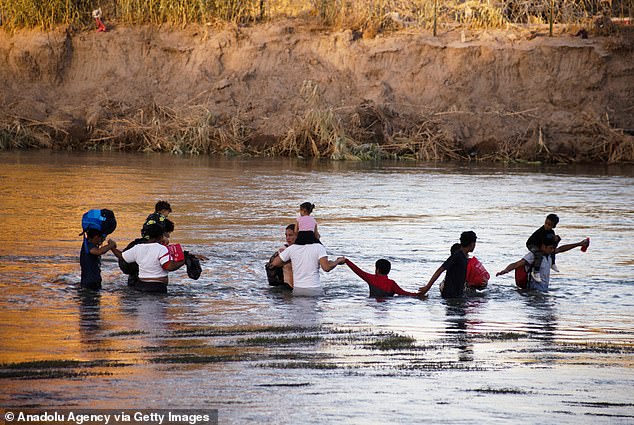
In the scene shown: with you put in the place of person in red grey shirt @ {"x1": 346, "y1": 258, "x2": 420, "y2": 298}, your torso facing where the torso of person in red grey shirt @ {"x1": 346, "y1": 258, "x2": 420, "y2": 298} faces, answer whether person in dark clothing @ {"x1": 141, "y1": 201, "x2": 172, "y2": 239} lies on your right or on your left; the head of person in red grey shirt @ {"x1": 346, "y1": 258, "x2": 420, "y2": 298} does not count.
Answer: on your left

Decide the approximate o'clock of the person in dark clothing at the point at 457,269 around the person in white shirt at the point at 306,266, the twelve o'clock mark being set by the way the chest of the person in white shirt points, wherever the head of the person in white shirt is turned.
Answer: The person in dark clothing is roughly at 3 o'clock from the person in white shirt.

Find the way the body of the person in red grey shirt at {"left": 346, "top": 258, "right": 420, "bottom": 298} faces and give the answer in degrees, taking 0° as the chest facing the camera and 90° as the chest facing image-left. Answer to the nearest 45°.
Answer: approximately 180°

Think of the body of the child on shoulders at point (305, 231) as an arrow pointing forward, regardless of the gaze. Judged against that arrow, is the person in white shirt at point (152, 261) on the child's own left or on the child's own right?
on the child's own left

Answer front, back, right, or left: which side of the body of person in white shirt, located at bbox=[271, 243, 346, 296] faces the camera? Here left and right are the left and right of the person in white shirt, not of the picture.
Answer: back

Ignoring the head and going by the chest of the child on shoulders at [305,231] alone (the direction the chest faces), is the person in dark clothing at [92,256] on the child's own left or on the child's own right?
on the child's own left

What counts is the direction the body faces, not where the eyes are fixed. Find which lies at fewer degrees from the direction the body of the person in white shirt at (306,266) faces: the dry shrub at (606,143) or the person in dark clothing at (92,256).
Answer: the dry shrub

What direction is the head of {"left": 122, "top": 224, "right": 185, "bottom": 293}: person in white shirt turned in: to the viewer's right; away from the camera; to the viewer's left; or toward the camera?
away from the camera

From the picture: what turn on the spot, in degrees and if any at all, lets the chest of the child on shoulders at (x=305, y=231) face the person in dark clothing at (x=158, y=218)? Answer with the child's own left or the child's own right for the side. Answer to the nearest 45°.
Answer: approximately 90° to the child's own left

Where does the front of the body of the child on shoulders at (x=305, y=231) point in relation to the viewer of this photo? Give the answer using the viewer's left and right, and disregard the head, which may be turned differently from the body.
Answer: facing away from the viewer
